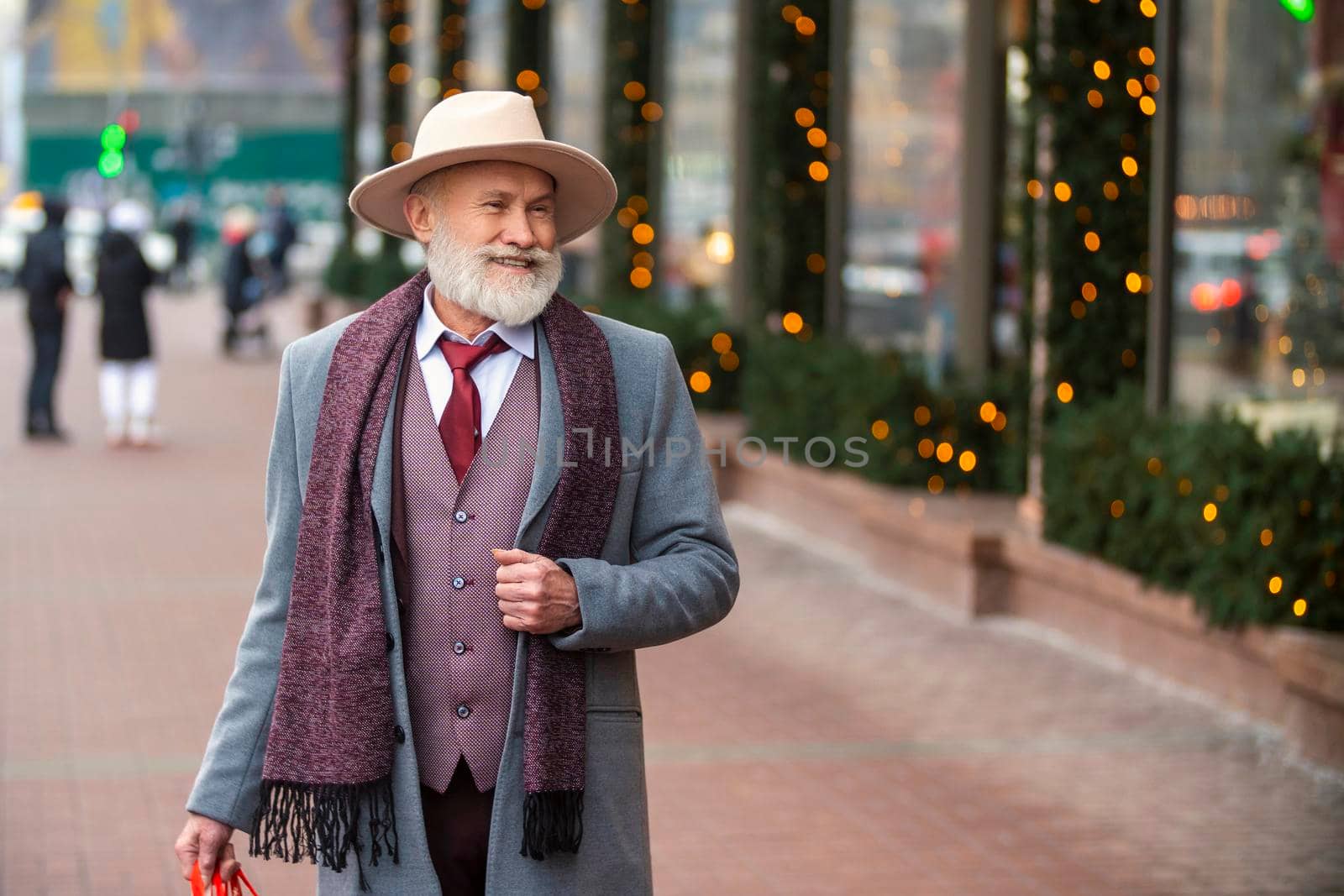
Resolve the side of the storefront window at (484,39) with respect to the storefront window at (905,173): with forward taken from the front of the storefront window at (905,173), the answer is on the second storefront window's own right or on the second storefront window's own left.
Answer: on the second storefront window's own right

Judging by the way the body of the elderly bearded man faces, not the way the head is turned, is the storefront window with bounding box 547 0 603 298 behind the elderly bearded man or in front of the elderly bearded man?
behind

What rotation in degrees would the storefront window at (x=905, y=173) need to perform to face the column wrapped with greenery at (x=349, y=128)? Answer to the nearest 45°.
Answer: approximately 90° to its right

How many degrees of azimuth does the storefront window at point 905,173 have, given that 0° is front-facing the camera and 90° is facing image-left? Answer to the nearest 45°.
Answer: approximately 45°

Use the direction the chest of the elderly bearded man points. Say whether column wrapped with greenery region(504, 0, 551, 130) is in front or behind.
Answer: behind

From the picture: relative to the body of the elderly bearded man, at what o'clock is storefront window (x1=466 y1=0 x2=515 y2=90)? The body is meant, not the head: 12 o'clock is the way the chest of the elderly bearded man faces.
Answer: The storefront window is roughly at 6 o'clock from the elderly bearded man.

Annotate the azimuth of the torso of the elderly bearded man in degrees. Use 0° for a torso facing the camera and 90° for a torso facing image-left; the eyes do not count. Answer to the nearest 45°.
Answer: approximately 0°

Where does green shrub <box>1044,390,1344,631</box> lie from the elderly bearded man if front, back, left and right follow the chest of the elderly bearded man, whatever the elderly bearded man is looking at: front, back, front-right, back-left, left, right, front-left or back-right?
back-left

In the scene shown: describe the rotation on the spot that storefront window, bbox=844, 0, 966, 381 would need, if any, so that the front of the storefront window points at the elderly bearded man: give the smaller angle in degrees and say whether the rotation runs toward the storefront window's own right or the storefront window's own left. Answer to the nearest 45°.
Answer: approximately 45° to the storefront window's own left

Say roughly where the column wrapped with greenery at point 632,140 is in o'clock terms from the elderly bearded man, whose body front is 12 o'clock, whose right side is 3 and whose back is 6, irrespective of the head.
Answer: The column wrapped with greenery is roughly at 6 o'clock from the elderly bearded man.

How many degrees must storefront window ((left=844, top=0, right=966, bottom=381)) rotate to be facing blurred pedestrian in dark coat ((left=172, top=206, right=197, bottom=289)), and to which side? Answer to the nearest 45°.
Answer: approximately 90° to its right

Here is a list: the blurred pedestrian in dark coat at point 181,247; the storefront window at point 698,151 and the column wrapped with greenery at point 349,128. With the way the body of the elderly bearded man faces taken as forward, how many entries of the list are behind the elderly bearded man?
3

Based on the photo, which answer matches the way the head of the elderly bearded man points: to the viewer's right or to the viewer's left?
to the viewer's right
